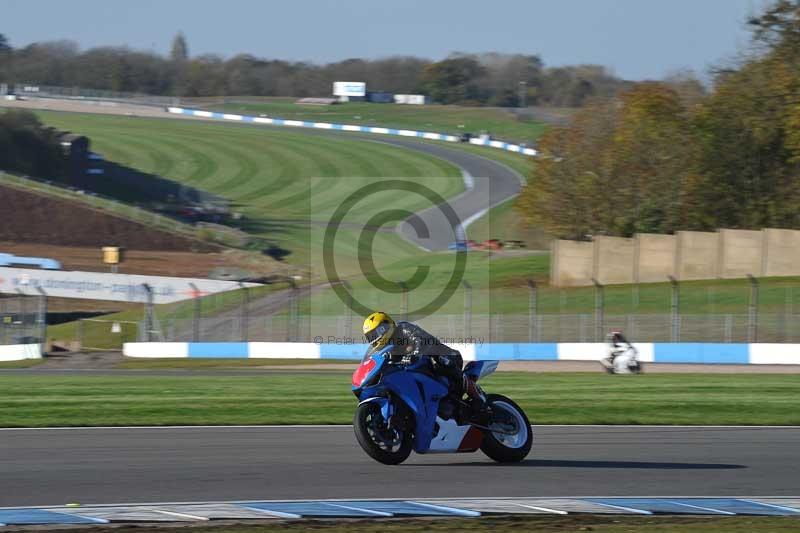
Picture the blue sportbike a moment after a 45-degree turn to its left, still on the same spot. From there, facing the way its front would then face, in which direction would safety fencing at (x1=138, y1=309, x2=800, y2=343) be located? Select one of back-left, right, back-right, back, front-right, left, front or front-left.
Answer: back

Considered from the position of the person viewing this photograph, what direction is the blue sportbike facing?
facing the viewer and to the left of the viewer

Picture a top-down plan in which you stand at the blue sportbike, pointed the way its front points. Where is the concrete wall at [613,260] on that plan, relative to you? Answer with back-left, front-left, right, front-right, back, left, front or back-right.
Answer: back-right

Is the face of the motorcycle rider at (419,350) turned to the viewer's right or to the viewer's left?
to the viewer's left

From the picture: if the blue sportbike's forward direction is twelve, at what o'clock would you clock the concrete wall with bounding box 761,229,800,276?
The concrete wall is roughly at 5 o'clock from the blue sportbike.

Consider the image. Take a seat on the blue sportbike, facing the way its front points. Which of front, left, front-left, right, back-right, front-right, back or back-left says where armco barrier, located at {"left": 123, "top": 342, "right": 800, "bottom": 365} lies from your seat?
back-right

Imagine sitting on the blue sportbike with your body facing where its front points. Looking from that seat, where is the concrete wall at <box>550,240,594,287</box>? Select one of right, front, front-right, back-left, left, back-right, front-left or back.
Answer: back-right

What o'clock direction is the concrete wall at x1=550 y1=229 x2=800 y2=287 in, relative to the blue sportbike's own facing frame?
The concrete wall is roughly at 5 o'clock from the blue sportbike.
